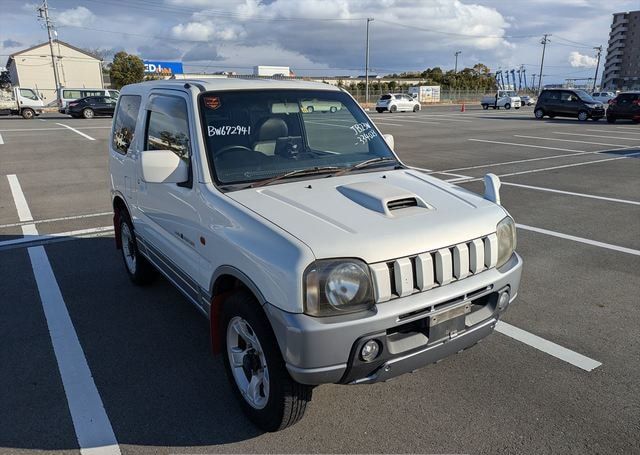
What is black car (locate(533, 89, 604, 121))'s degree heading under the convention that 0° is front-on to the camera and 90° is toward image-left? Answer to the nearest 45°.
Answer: approximately 315°

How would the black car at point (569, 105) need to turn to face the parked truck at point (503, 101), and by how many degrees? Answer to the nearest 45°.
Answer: approximately 135° to its left

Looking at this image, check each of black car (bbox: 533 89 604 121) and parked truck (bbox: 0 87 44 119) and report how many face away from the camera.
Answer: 0

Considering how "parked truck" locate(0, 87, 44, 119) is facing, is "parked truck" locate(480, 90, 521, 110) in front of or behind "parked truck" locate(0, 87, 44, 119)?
in front

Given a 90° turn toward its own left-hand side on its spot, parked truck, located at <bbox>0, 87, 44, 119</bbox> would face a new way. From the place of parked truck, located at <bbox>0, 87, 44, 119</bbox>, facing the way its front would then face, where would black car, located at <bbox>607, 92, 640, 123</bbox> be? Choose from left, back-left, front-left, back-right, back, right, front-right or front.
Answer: back-right

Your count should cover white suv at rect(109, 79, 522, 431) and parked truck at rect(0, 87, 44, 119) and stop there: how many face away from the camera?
0

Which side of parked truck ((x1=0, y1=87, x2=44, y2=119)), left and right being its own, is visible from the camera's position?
right
